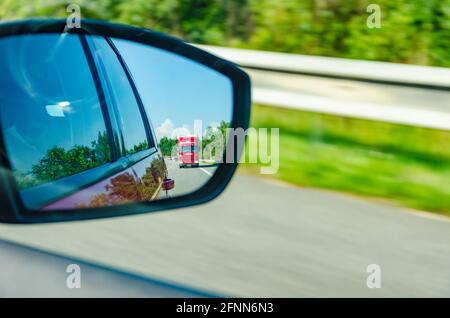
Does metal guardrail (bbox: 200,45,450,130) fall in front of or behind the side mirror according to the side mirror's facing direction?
behind

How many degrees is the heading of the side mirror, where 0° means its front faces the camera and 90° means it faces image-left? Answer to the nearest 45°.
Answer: approximately 0°

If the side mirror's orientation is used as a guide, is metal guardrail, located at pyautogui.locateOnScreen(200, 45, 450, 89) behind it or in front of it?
behind
